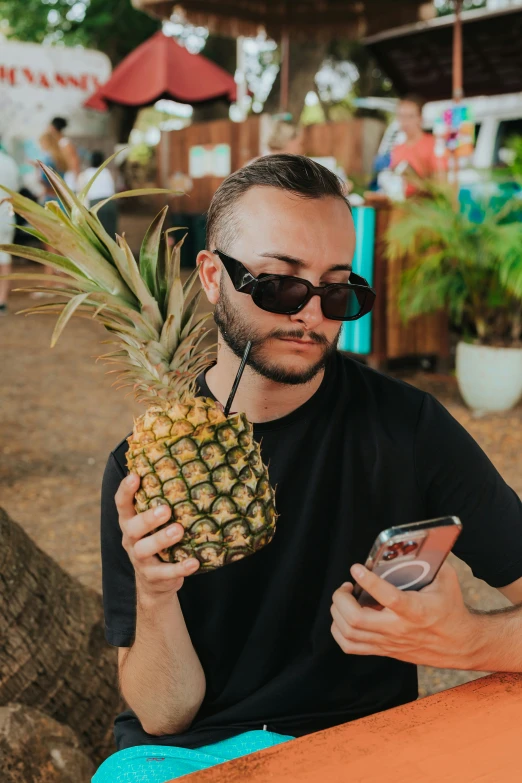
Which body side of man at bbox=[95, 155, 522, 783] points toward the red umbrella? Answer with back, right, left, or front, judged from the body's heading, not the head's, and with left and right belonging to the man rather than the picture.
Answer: back

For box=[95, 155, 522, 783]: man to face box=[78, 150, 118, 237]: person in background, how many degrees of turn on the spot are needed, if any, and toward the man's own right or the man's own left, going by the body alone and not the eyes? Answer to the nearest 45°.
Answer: approximately 180°

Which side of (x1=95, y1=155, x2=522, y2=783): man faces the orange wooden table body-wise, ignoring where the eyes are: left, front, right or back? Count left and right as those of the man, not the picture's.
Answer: front

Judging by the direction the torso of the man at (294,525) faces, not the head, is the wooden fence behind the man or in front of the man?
behind

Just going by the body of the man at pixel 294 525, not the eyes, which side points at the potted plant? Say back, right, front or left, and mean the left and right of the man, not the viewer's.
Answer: back

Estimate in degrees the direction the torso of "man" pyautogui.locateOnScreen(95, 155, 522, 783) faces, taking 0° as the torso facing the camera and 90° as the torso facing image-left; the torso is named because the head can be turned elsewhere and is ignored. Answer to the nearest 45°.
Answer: approximately 0°

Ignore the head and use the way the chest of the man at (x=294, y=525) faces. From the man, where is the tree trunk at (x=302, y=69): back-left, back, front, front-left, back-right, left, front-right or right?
back

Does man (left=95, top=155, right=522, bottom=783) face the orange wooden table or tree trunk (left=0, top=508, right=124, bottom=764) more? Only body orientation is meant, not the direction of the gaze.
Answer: the orange wooden table

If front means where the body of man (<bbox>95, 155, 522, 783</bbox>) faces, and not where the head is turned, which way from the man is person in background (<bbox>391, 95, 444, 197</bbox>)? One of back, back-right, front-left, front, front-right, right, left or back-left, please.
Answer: back

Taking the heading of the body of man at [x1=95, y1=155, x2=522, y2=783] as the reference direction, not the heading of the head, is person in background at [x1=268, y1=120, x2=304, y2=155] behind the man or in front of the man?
behind

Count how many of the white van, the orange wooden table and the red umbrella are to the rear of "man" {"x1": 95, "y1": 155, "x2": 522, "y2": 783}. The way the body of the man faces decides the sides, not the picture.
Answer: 2
